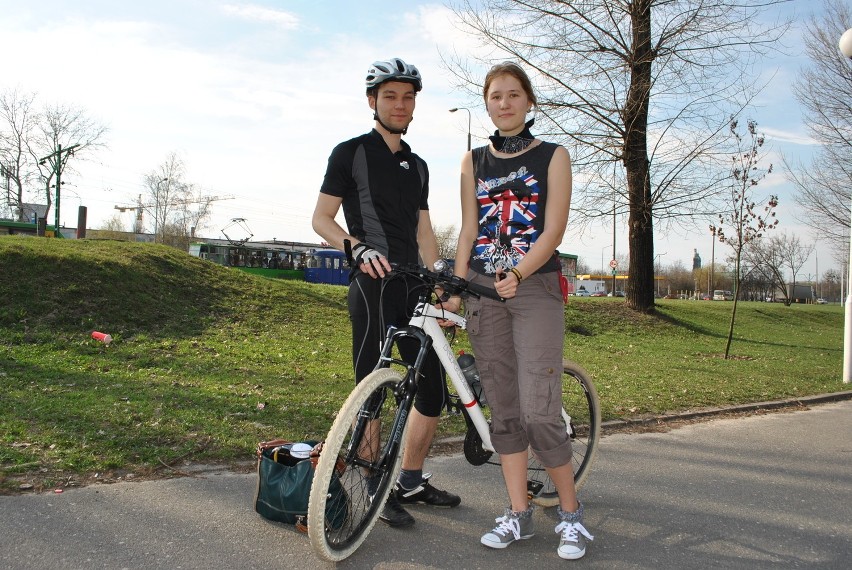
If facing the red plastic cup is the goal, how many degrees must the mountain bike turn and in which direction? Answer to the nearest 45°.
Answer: approximately 90° to its right

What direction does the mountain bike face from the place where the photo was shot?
facing the viewer and to the left of the viewer

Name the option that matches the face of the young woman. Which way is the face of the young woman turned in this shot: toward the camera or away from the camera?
toward the camera

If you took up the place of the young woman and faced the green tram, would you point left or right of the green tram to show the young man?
left

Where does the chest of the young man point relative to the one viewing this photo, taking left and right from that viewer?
facing the viewer and to the right of the viewer

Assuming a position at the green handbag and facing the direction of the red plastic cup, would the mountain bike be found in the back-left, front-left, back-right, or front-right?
back-right

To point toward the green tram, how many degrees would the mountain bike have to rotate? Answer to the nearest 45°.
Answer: approximately 135° to its right

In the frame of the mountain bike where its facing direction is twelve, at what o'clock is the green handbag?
The green handbag is roughly at 2 o'clock from the mountain bike.

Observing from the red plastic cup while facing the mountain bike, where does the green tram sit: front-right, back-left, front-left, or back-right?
back-left
